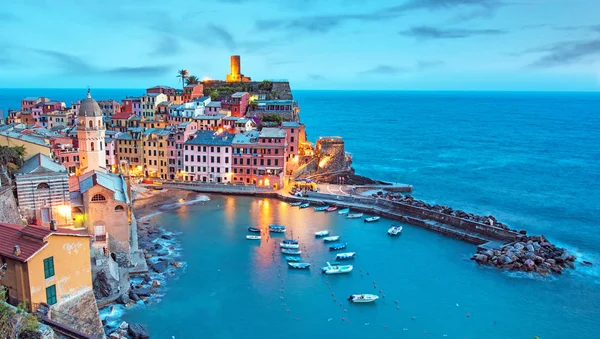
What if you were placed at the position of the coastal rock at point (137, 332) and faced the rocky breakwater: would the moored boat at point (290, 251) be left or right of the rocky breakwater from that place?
left

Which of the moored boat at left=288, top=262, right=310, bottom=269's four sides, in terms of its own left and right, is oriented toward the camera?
right

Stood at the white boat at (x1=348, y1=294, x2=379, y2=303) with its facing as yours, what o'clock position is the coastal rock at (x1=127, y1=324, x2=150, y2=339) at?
The coastal rock is roughly at 5 o'clock from the white boat.

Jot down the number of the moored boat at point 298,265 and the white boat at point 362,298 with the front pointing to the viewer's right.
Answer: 2

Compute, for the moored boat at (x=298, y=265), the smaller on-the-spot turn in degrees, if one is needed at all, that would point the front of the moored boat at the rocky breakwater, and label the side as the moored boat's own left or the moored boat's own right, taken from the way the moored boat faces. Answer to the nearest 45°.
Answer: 0° — it already faces it

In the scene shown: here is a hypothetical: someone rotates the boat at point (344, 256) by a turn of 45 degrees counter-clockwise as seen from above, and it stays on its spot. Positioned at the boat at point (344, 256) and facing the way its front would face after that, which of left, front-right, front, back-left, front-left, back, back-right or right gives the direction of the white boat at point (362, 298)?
back-right

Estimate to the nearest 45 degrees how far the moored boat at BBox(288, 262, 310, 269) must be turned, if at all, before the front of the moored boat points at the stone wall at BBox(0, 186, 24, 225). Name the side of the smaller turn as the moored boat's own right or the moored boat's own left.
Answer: approximately 135° to the moored boat's own right

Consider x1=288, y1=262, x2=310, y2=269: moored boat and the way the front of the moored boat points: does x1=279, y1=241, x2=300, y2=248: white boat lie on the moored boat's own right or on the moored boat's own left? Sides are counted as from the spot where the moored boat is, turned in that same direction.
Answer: on the moored boat's own left

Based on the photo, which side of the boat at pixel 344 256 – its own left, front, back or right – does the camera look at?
right

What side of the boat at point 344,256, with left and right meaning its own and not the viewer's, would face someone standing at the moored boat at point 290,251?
back

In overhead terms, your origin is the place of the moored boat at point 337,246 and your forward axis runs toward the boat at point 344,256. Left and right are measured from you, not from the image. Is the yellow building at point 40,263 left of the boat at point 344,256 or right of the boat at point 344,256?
right

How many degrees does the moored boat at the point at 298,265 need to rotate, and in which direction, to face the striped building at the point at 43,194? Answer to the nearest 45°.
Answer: approximately 180°

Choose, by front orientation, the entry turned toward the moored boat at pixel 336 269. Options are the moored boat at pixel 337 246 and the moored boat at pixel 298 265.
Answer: the moored boat at pixel 298 265

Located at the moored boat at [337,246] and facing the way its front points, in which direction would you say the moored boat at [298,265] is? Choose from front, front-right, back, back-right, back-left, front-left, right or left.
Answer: back-right

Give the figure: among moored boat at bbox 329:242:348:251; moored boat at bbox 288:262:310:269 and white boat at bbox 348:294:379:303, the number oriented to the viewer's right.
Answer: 3

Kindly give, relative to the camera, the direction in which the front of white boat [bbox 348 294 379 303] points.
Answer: facing to the right of the viewer
